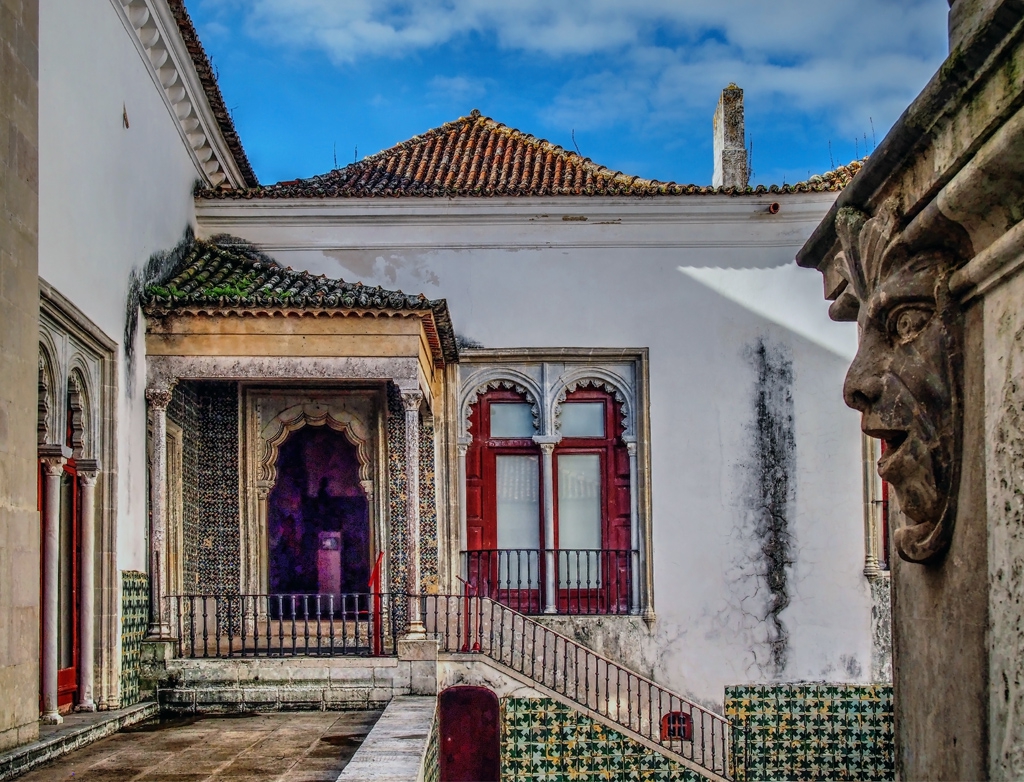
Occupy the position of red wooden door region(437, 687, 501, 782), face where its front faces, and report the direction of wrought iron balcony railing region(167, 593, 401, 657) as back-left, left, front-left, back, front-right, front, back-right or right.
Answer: right

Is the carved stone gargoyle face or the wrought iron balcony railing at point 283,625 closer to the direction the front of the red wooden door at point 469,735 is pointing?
the carved stone gargoyle face

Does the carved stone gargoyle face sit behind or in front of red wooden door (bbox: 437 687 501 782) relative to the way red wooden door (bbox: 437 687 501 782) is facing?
in front

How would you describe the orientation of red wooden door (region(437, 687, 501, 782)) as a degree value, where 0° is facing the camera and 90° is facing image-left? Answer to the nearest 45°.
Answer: approximately 0°

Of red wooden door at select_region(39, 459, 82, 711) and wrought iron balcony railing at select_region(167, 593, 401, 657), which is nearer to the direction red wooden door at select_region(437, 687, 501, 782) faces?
the red wooden door

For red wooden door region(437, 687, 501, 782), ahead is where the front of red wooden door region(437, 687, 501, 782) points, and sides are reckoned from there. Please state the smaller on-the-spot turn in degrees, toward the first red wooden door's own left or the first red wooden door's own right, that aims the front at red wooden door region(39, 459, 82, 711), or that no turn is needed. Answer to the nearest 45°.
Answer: approximately 45° to the first red wooden door's own right
